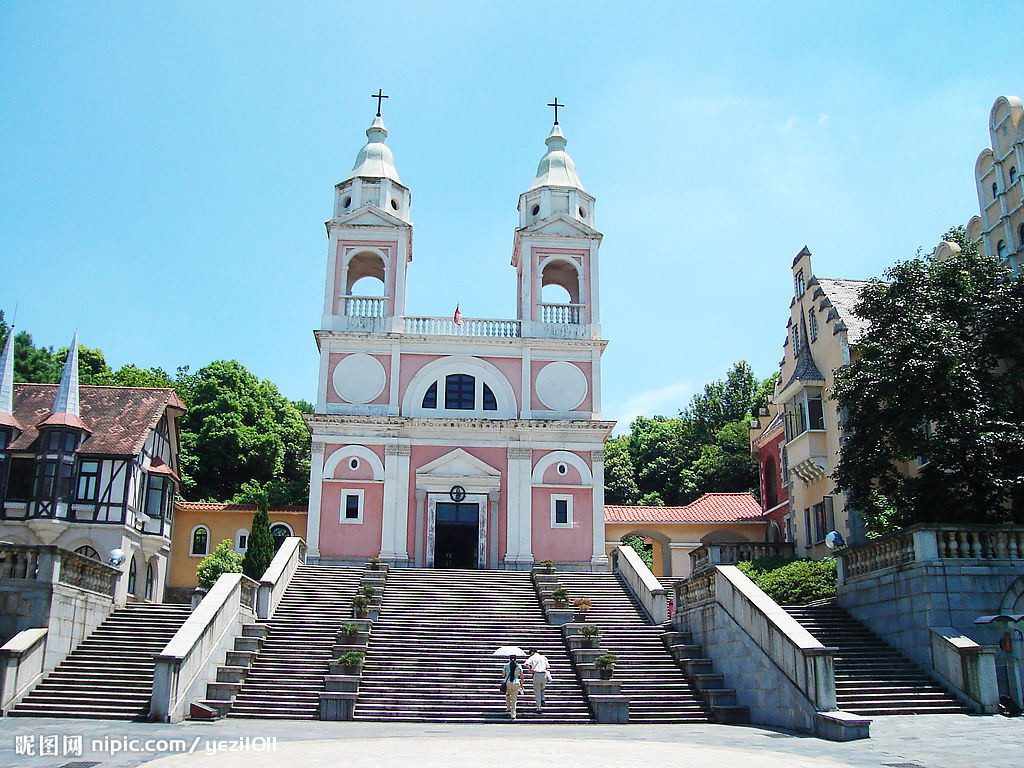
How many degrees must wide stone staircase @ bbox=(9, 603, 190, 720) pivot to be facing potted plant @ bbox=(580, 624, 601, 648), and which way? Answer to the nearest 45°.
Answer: approximately 90° to its left

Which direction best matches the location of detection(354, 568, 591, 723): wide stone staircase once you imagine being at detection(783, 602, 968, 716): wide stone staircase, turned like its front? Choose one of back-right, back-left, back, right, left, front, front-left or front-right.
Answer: right

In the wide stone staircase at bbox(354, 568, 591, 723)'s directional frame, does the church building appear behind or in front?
behind

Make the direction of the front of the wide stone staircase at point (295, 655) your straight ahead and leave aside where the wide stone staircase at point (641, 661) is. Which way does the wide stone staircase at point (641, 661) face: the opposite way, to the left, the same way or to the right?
the same way

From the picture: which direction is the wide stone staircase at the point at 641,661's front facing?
toward the camera

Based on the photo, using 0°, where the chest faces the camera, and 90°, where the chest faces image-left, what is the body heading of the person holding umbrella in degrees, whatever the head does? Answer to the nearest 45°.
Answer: approximately 180°

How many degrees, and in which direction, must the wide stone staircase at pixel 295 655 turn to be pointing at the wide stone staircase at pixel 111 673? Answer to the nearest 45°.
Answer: approximately 90° to its right

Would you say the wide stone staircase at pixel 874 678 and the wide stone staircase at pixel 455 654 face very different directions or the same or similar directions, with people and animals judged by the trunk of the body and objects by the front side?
same or similar directions

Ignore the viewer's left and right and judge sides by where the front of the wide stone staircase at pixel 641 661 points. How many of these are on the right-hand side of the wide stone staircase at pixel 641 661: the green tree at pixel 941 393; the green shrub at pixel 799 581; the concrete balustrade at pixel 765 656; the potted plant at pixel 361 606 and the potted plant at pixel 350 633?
2

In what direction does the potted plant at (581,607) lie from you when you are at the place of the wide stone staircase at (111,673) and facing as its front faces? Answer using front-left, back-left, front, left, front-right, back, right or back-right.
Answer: left

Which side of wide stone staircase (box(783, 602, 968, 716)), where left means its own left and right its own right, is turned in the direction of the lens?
front

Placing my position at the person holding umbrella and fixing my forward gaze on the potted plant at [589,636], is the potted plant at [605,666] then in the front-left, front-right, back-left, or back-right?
front-right

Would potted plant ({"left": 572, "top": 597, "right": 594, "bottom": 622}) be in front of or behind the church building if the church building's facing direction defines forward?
in front

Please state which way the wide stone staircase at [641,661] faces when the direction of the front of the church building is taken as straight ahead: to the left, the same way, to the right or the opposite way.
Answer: the same way

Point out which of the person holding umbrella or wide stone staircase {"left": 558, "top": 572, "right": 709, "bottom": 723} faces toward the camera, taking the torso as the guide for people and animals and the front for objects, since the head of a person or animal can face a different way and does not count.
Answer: the wide stone staircase

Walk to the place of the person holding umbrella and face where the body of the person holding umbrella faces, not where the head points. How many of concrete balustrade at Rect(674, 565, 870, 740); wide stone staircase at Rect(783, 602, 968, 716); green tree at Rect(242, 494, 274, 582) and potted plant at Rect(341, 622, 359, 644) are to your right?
2

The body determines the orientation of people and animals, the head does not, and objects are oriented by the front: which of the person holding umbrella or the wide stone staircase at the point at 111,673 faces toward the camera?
the wide stone staircase

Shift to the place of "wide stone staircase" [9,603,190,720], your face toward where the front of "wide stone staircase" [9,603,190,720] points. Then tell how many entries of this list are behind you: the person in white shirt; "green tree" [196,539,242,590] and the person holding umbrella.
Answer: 1

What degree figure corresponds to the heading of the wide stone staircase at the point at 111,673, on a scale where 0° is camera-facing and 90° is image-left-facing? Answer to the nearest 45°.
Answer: approximately 0°

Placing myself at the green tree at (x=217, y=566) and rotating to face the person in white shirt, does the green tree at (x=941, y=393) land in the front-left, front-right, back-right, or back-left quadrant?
front-left

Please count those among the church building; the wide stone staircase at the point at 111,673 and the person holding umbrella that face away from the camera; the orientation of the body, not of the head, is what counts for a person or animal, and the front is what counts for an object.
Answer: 1

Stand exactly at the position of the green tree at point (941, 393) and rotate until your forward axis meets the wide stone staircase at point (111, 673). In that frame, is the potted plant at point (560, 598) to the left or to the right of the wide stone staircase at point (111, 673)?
right
